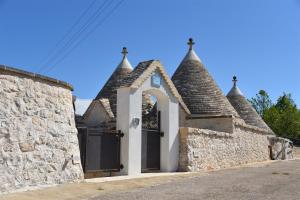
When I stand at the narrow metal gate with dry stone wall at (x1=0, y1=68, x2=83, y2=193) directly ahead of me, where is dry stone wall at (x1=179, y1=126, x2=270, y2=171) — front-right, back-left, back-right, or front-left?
back-left

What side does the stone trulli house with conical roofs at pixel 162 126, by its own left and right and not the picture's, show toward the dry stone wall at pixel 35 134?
right

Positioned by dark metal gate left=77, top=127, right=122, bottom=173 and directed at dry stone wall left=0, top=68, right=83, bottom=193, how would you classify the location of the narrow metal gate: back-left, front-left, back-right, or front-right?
back-left

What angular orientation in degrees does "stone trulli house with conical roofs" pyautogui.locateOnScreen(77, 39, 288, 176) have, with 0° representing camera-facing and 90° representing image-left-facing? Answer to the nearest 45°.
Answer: approximately 315°
